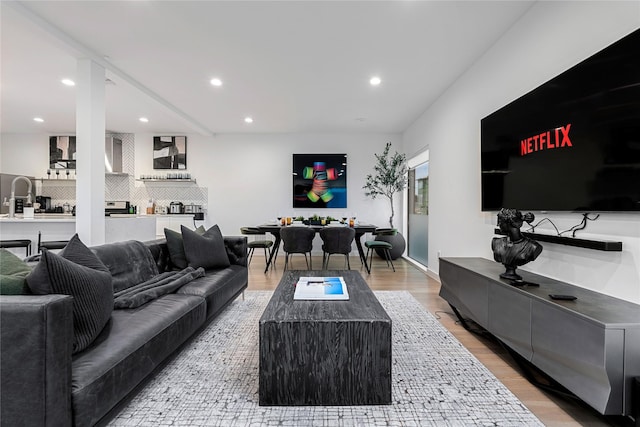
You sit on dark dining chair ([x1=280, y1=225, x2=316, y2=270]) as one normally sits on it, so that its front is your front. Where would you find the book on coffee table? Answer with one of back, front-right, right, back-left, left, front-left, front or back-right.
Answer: back

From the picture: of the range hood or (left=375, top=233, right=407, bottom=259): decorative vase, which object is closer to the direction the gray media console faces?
the range hood

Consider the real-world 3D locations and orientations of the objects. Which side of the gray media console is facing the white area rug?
front

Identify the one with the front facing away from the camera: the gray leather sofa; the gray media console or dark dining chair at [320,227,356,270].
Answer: the dark dining chair

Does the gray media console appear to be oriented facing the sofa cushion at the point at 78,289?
yes

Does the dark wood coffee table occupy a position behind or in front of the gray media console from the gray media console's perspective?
in front

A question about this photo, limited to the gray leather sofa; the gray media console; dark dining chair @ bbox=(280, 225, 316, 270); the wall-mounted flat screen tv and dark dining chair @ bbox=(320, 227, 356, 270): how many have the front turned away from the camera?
2

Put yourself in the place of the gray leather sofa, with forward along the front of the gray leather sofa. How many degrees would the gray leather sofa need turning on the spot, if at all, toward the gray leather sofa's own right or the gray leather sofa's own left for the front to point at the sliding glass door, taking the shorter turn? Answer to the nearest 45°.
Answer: approximately 90° to the gray leather sofa's own left

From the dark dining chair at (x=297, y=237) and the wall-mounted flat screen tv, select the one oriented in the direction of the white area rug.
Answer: the wall-mounted flat screen tv

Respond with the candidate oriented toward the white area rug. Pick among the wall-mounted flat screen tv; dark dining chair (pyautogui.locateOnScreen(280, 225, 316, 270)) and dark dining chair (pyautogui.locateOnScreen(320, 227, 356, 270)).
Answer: the wall-mounted flat screen tv

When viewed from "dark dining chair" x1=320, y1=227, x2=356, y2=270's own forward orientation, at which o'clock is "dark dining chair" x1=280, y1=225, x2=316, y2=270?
"dark dining chair" x1=280, y1=225, x2=316, y2=270 is roughly at 9 o'clock from "dark dining chair" x1=320, y1=227, x2=356, y2=270.

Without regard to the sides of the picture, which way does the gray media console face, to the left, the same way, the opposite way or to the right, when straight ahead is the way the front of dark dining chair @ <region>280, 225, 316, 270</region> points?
to the left

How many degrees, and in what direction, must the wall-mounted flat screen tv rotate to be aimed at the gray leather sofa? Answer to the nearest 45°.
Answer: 0° — it already faces it

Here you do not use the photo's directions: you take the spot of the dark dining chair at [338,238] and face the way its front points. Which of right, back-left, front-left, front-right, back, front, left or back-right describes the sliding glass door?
front-right

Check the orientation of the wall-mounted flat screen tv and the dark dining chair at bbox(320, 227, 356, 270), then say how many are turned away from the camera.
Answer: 1

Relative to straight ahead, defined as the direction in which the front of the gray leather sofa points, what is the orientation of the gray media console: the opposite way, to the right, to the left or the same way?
the opposite way

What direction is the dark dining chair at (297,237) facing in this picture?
away from the camera

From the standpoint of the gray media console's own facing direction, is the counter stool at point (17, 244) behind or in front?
in front

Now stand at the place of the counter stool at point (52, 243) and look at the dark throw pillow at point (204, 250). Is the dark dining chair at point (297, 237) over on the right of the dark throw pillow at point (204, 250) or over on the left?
left

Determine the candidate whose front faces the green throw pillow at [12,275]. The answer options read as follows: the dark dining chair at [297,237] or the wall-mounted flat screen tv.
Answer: the wall-mounted flat screen tv
